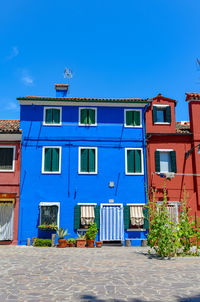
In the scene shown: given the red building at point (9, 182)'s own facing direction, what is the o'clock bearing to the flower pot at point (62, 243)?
The flower pot is roughly at 10 o'clock from the red building.

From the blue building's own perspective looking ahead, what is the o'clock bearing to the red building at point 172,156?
The red building is roughly at 9 o'clock from the blue building.

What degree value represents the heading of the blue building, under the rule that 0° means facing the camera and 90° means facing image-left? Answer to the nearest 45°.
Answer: approximately 0°

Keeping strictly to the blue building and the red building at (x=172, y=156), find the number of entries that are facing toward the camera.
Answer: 2

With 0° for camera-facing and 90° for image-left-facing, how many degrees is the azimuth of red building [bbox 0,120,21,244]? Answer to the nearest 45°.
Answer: approximately 0°

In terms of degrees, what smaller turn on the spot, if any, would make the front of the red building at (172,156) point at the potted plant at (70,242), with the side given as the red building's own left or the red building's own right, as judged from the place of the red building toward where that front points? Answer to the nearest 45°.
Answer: approximately 45° to the red building's own right

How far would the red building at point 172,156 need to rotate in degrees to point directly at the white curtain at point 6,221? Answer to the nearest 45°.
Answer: approximately 90° to its right

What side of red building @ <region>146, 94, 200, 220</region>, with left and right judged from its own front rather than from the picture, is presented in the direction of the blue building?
right
